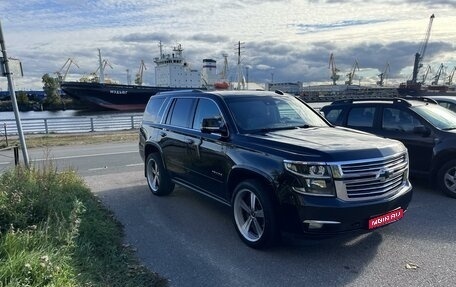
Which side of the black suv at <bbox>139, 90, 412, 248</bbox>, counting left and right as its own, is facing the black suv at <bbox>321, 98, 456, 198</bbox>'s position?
left

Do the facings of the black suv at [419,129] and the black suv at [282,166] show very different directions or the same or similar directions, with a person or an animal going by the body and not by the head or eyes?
same or similar directions

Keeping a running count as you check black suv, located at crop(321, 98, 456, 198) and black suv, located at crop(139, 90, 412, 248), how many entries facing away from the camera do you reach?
0

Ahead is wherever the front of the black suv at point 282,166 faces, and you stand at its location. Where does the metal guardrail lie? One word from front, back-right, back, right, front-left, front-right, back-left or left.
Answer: back

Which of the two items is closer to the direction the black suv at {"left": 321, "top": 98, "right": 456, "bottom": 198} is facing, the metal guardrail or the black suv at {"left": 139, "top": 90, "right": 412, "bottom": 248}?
the black suv

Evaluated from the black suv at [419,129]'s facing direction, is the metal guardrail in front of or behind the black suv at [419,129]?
behind

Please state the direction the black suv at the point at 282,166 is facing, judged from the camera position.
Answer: facing the viewer and to the right of the viewer

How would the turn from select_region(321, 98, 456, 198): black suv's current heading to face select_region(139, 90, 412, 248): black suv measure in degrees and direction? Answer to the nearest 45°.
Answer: approximately 90° to its right

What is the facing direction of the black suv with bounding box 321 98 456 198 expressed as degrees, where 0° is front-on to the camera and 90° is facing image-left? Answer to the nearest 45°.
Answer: approximately 315°
